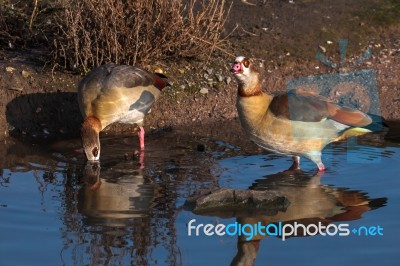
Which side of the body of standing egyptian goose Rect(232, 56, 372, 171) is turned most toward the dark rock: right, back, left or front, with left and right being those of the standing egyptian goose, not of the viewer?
left

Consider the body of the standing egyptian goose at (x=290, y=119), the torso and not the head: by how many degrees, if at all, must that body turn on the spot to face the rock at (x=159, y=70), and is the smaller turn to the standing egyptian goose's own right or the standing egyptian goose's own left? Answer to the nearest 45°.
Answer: approximately 45° to the standing egyptian goose's own right

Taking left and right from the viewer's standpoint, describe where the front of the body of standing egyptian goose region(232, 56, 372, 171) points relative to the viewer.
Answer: facing to the left of the viewer

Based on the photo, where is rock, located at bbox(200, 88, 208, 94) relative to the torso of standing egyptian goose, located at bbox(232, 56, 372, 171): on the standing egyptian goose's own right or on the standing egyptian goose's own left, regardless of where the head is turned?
on the standing egyptian goose's own right
